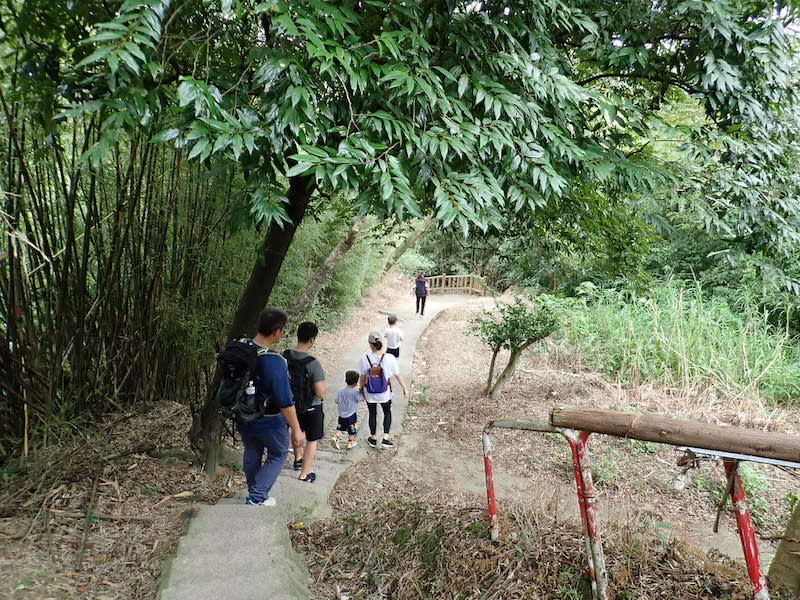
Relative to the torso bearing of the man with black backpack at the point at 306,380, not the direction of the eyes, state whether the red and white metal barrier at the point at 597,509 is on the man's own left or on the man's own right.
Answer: on the man's own right

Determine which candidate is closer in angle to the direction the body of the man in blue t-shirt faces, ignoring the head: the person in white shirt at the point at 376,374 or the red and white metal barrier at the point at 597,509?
the person in white shirt

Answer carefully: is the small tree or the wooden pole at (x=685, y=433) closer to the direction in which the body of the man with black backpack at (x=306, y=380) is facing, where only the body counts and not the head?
the small tree

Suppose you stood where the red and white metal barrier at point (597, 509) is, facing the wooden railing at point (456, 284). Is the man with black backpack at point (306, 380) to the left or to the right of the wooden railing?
left

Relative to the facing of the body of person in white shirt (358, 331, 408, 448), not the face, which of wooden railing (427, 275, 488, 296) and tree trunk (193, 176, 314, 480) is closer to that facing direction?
the wooden railing

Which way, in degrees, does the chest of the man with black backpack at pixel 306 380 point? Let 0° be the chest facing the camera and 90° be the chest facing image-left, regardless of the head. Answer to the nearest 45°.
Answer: approximately 225°

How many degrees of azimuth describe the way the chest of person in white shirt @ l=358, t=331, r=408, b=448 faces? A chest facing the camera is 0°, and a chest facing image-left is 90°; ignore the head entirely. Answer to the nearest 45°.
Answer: approximately 180°

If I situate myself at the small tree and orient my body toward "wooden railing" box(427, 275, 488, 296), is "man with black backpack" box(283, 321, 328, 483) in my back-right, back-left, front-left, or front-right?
back-left
